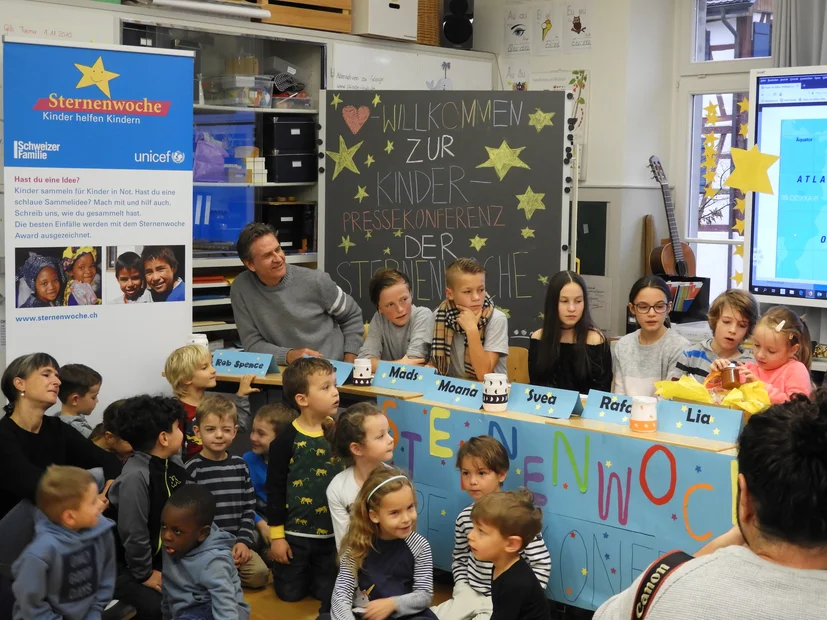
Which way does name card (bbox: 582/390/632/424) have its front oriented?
toward the camera

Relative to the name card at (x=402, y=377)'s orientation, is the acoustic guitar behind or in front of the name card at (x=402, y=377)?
behind

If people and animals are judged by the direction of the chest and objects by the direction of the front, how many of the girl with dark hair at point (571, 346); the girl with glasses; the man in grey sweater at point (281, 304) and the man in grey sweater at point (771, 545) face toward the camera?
3

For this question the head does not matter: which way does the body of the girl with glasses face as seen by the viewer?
toward the camera

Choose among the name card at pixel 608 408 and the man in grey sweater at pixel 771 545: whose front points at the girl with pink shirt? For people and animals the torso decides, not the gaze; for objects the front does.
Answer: the man in grey sweater

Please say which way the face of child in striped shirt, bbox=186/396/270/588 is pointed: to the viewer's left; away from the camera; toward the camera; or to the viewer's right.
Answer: toward the camera

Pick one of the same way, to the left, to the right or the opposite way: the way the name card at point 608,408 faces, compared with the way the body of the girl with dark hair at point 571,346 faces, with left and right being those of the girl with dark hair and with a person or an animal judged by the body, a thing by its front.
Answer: the same way

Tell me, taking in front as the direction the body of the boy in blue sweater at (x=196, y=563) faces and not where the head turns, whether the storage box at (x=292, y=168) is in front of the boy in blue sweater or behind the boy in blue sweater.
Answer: behind

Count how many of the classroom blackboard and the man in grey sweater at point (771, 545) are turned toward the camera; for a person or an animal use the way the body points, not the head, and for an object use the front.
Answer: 1

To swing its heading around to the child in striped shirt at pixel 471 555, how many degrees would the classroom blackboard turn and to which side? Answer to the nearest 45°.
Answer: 0° — it already faces them

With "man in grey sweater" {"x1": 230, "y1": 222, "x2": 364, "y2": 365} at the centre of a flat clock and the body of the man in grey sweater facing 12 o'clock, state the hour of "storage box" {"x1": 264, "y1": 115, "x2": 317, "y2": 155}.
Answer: The storage box is roughly at 6 o'clock from the man in grey sweater.

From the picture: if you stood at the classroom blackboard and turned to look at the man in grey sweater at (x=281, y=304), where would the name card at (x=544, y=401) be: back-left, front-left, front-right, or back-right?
front-left

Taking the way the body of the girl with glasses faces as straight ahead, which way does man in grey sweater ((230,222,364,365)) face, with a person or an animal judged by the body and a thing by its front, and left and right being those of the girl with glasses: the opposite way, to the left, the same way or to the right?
the same way

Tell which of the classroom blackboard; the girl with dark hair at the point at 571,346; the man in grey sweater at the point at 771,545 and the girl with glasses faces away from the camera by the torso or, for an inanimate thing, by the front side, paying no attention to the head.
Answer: the man in grey sweater

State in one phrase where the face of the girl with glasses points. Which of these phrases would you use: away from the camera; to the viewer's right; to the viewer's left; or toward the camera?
toward the camera
